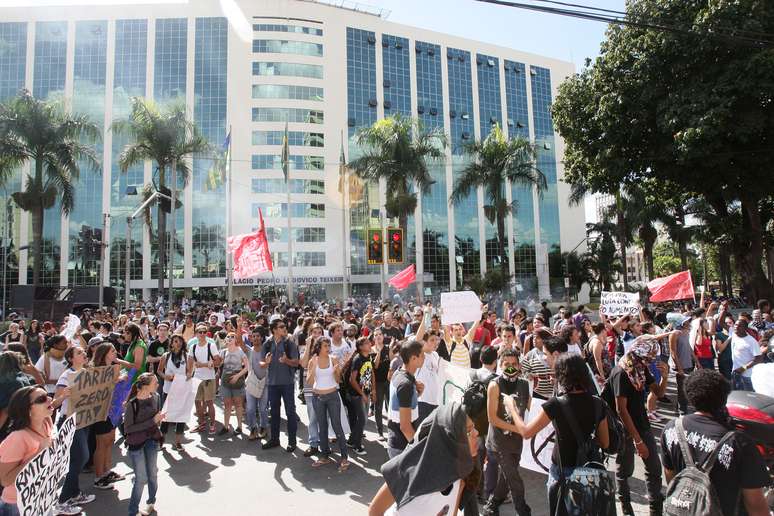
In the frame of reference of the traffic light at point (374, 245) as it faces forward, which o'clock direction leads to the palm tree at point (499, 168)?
The palm tree is roughly at 7 o'clock from the traffic light.

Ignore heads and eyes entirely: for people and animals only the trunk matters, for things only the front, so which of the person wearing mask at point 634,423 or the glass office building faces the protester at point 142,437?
the glass office building

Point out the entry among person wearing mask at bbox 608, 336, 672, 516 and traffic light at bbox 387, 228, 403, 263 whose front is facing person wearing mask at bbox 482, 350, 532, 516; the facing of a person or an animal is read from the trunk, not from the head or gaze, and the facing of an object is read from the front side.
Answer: the traffic light

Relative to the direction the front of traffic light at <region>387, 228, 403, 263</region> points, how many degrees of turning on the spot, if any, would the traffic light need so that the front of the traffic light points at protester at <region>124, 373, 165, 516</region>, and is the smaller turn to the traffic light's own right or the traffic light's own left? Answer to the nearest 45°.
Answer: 0° — it already faces them

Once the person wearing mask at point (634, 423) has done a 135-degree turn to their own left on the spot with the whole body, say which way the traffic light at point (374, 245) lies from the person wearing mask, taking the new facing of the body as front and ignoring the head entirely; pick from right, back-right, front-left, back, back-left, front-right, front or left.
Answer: front-left

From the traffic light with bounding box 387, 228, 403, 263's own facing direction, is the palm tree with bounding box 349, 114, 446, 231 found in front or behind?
behind
